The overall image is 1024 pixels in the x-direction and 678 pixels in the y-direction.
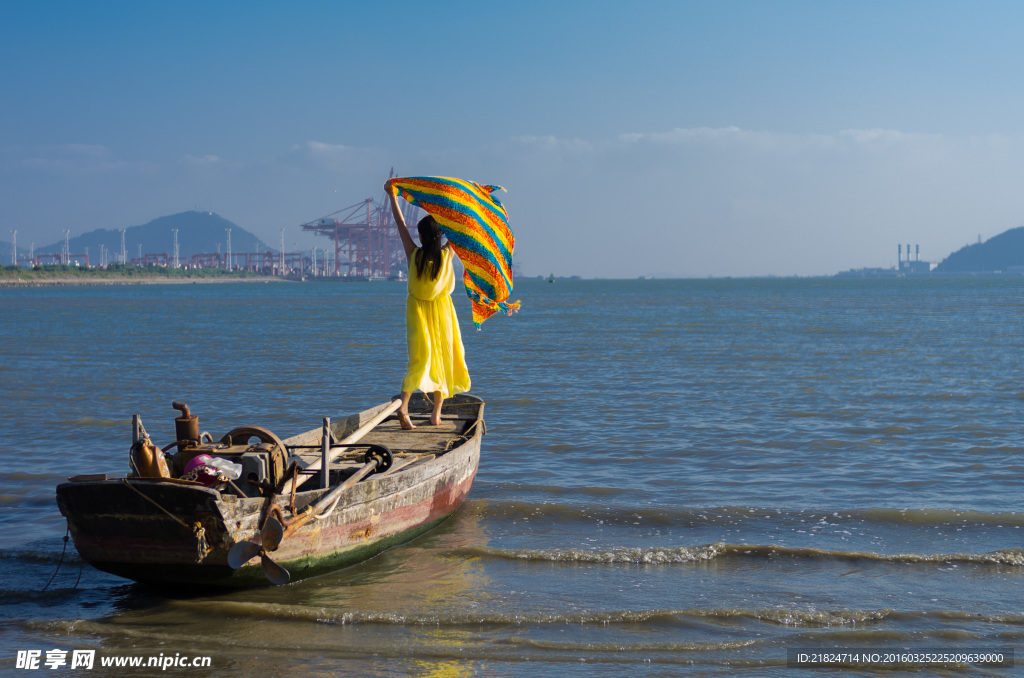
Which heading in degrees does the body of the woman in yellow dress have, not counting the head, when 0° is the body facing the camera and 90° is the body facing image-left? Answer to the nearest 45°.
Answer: approximately 180°

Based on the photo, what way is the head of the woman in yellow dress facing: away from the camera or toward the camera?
away from the camera

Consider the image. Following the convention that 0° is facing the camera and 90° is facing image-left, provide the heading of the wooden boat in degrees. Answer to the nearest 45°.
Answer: approximately 225°
